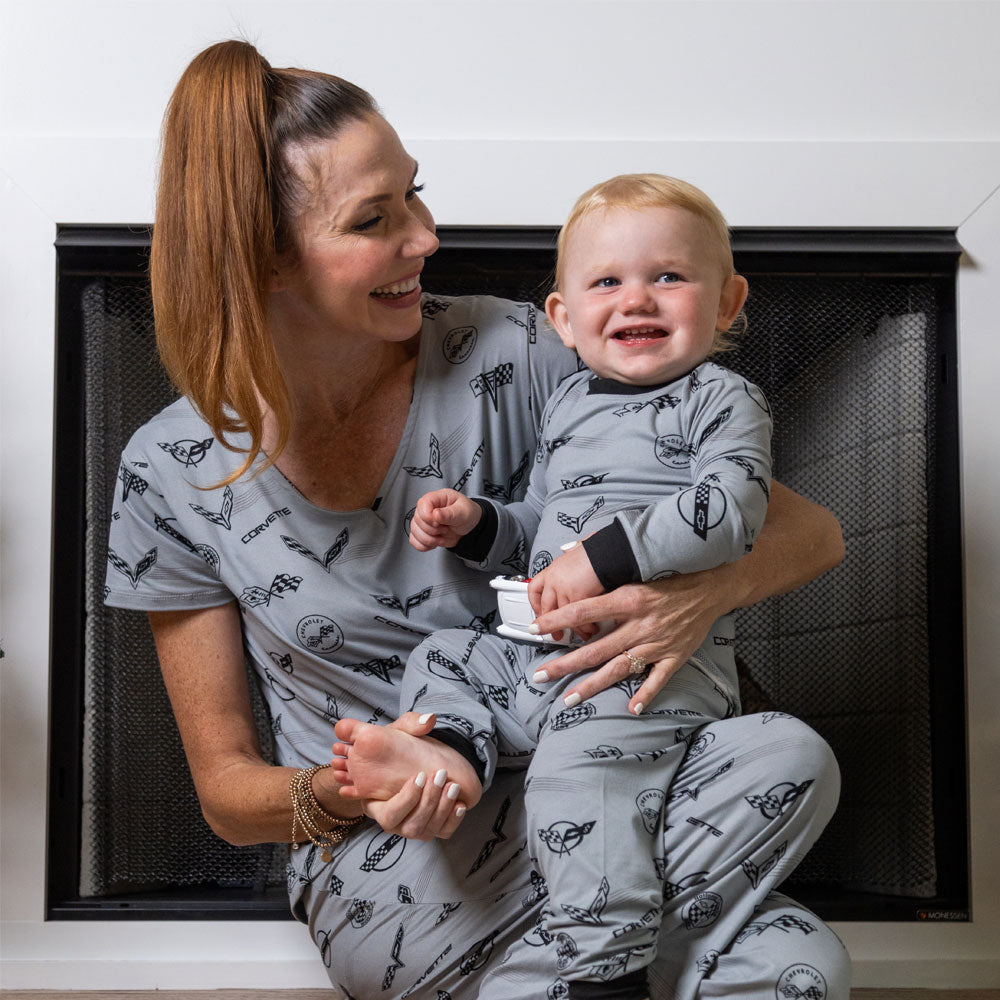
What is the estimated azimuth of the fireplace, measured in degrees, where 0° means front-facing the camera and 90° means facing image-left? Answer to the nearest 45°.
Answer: approximately 0°
